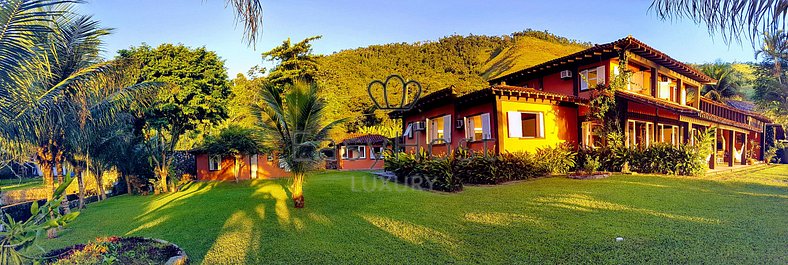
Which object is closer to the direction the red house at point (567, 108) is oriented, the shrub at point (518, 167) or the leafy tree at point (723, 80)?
the shrub

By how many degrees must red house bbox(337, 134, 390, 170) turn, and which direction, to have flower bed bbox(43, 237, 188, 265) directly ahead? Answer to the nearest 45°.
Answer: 0° — it already faces it

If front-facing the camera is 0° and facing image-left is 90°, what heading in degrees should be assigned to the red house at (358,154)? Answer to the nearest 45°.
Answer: approximately 0°

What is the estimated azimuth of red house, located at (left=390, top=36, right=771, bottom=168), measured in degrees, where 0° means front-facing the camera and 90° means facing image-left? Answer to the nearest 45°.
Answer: approximately 315°

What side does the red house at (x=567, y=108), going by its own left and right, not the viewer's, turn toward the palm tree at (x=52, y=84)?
right
